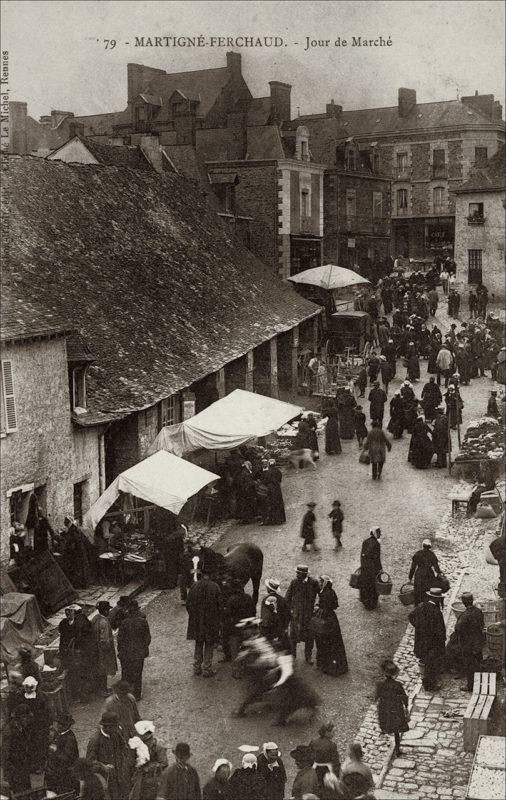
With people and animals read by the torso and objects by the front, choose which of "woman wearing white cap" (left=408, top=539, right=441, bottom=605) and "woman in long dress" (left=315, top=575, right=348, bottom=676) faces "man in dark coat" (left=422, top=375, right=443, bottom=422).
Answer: the woman wearing white cap

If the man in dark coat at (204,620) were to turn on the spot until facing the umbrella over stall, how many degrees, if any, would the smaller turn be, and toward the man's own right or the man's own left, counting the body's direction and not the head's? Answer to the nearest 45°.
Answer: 0° — they already face it

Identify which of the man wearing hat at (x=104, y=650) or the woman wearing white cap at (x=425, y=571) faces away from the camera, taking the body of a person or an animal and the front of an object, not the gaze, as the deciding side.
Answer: the woman wearing white cap at (x=425, y=571)

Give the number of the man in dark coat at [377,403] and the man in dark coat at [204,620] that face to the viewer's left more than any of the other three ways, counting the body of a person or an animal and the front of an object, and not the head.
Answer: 0

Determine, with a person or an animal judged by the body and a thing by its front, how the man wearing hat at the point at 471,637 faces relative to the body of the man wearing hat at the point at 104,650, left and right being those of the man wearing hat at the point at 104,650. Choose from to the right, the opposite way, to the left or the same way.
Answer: the opposite way

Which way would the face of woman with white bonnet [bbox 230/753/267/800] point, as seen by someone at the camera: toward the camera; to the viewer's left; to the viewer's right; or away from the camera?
away from the camera

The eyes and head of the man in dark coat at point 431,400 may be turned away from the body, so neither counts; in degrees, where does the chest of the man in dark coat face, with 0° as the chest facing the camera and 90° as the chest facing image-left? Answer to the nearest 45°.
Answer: approximately 180°

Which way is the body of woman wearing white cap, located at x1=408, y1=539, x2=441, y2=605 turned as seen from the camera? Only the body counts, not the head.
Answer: away from the camera
